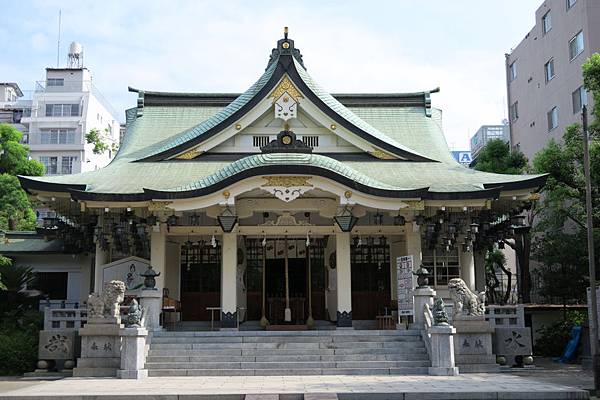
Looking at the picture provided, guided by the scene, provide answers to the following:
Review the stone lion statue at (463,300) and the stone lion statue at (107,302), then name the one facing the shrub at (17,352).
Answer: the stone lion statue at (463,300)

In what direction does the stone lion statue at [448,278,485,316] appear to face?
to the viewer's left

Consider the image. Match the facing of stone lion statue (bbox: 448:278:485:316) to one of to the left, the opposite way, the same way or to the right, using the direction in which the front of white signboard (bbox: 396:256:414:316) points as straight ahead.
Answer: to the right

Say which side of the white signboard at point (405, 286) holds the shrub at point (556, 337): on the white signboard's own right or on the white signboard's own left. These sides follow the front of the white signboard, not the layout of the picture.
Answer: on the white signboard's own left

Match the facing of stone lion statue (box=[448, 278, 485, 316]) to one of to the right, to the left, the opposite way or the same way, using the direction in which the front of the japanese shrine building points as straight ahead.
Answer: to the right

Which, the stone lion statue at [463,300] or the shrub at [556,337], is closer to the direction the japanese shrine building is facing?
the stone lion statue

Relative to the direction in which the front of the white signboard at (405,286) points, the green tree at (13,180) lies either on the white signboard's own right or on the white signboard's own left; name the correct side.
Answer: on the white signboard's own right

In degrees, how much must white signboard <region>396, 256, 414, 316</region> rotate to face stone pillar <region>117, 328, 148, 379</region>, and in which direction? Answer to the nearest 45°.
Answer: approximately 45° to its right

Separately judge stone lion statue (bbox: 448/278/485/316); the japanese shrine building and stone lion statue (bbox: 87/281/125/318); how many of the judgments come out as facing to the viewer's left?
1

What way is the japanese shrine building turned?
toward the camera
